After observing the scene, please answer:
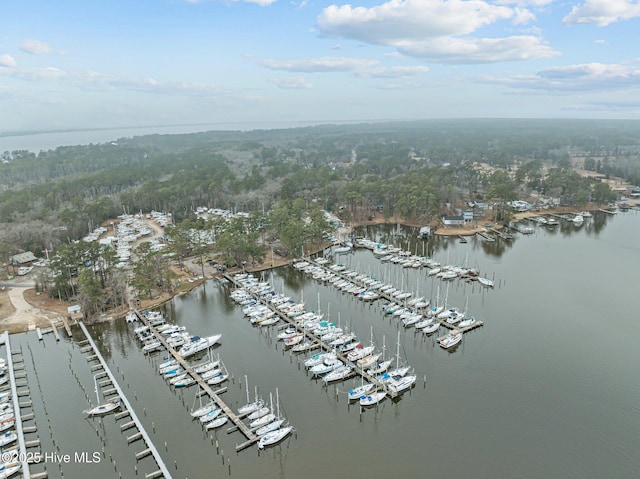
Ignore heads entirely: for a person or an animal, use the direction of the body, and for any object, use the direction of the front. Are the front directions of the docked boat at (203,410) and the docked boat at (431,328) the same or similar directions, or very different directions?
same or similar directions

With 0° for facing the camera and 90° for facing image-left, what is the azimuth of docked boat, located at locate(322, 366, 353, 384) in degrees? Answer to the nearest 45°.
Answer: approximately 45°

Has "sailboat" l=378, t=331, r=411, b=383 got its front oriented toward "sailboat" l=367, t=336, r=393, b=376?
no
